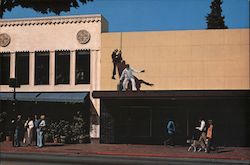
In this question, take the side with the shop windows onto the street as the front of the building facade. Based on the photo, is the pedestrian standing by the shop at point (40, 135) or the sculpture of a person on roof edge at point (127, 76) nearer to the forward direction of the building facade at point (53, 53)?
the pedestrian standing by the shop

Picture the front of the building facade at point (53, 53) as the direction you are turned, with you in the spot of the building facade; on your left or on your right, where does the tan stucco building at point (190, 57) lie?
on your left

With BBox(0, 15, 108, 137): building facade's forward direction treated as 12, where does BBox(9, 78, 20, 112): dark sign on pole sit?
The dark sign on pole is roughly at 1 o'clock from the building facade.

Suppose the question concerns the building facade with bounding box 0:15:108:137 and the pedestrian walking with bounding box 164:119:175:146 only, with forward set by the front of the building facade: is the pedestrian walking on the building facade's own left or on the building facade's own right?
on the building facade's own left

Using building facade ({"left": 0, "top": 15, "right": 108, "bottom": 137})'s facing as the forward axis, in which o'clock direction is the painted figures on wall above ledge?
The painted figures on wall above ledge is roughly at 10 o'clock from the building facade.

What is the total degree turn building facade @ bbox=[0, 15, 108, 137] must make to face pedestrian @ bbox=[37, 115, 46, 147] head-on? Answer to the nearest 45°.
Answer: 0° — it already faces them

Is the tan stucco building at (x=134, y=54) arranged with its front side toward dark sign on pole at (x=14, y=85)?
no

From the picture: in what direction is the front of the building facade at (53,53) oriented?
toward the camera

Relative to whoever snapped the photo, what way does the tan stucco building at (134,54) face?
facing the viewer

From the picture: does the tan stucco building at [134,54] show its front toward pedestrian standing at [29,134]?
no

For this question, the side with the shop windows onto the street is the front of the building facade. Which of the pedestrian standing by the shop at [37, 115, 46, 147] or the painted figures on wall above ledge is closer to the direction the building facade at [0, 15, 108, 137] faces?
the pedestrian standing by the shop

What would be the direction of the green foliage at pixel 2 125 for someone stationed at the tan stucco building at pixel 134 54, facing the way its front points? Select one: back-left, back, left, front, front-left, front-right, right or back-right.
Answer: right
